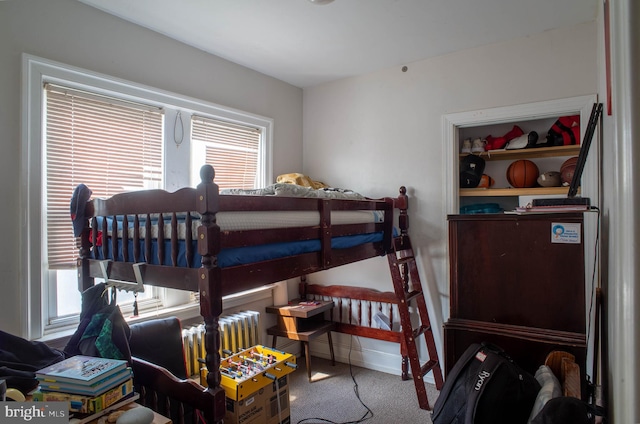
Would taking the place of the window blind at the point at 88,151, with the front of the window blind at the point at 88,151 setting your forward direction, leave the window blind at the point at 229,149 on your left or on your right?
on your left

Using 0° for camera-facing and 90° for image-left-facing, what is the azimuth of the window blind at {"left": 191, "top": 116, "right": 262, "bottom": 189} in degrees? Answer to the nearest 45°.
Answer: approximately 315°

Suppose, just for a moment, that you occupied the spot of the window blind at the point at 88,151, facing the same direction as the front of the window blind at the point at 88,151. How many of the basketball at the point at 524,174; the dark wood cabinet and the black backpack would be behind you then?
0

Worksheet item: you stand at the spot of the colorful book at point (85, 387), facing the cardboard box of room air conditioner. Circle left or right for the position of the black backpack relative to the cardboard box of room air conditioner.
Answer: right

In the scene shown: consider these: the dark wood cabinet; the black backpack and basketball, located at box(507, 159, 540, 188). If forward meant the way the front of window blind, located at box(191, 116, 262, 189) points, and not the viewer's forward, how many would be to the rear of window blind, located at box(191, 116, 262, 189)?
0
